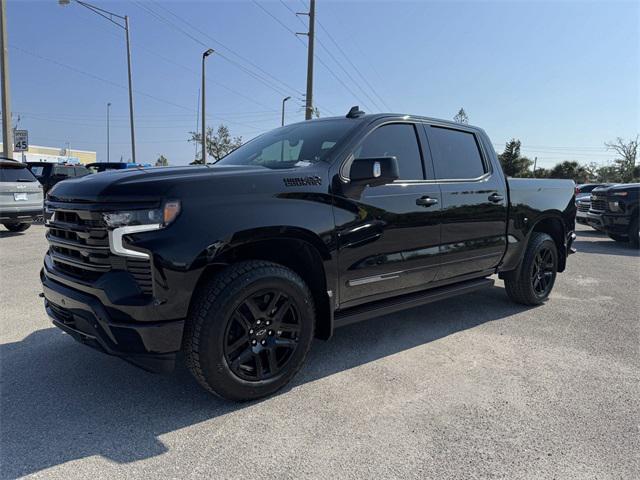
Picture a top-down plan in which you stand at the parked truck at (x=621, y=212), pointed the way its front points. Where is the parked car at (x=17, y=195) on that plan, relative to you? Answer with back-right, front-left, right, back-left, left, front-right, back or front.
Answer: front

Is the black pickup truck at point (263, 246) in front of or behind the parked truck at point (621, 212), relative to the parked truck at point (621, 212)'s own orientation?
in front

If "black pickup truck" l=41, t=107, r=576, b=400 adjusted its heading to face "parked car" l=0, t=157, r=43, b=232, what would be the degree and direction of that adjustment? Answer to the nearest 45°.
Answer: approximately 90° to its right

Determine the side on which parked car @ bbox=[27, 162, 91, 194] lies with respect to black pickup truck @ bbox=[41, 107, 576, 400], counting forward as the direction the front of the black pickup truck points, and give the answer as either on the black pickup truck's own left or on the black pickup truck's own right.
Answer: on the black pickup truck's own right

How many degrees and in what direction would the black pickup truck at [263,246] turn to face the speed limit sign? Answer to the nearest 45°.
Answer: approximately 90° to its right

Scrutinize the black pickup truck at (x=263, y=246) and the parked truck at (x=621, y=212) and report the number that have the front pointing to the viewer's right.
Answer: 0

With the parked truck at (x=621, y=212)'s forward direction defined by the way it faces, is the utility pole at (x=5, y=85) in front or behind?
in front

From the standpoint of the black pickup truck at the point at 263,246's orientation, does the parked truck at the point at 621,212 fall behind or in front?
behind

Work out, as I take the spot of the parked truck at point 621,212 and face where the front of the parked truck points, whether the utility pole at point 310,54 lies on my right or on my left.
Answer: on my right

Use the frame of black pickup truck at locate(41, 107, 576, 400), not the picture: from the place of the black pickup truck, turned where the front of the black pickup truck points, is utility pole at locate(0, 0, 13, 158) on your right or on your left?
on your right

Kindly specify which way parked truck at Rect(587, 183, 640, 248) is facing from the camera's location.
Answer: facing the viewer and to the left of the viewer

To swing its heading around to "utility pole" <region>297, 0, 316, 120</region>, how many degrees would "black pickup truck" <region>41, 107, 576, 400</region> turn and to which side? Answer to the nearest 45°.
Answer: approximately 135° to its right

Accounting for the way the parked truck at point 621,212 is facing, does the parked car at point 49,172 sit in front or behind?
in front
